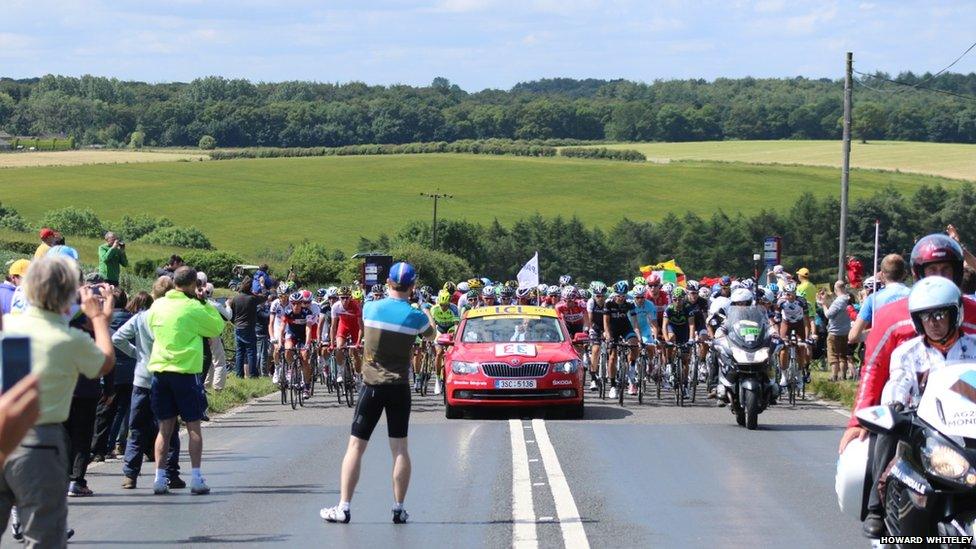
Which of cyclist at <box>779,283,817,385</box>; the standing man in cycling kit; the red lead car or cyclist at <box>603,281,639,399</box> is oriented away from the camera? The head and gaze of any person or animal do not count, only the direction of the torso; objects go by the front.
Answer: the standing man in cycling kit

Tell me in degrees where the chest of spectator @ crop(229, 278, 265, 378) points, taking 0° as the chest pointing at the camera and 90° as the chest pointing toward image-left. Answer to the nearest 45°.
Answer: approximately 225°

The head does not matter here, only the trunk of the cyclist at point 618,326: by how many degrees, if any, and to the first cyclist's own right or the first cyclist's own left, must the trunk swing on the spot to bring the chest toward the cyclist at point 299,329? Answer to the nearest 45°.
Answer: approximately 90° to the first cyclist's own right

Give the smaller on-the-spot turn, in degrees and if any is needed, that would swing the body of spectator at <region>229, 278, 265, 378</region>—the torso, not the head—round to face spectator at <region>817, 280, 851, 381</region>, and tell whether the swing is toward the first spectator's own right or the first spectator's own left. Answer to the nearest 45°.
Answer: approximately 45° to the first spectator's own right

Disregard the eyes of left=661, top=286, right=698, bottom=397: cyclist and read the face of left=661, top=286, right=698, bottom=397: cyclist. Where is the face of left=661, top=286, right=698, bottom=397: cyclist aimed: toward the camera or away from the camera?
toward the camera

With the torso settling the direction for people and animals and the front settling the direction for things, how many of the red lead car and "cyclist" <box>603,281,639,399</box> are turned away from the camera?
0

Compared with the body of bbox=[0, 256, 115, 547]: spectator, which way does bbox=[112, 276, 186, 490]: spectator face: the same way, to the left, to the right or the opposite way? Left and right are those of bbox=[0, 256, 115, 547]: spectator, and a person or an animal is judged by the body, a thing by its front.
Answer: the same way

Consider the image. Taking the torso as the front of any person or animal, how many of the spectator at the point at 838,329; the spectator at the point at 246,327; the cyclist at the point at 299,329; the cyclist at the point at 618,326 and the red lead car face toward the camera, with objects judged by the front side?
3

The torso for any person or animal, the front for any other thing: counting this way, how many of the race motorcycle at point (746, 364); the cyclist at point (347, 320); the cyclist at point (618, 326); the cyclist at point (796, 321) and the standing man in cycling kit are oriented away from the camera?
1

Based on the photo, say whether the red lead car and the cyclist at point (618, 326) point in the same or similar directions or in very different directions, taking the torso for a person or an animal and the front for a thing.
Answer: same or similar directions

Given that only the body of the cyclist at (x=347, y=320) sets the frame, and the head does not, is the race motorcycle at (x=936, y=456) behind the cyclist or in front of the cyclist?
in front

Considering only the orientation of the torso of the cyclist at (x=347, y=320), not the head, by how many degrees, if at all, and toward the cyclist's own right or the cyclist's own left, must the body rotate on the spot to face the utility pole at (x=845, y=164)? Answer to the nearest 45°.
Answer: approximately 135° to the cyclist's own left

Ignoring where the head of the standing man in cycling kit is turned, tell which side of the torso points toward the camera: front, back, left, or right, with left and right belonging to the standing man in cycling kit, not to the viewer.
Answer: back

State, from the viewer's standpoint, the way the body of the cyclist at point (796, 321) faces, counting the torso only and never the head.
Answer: toward the camera

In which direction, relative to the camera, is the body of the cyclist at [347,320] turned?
toward the camera
